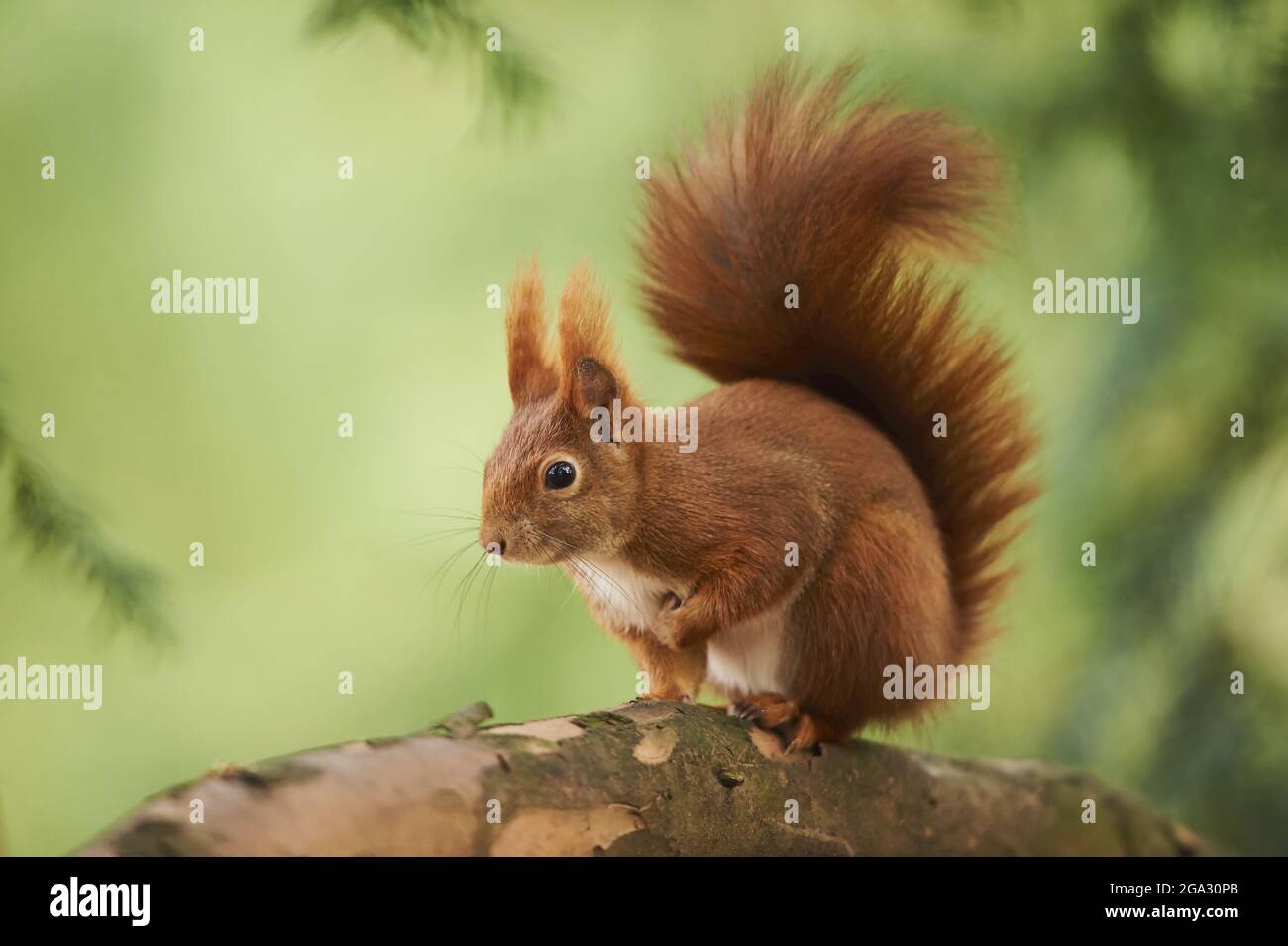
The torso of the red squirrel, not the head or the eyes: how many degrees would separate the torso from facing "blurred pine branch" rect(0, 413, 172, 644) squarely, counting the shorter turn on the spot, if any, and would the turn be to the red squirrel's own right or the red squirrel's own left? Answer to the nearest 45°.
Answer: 0° — it already faces it

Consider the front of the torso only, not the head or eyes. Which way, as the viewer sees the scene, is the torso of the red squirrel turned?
to the viewer's left
